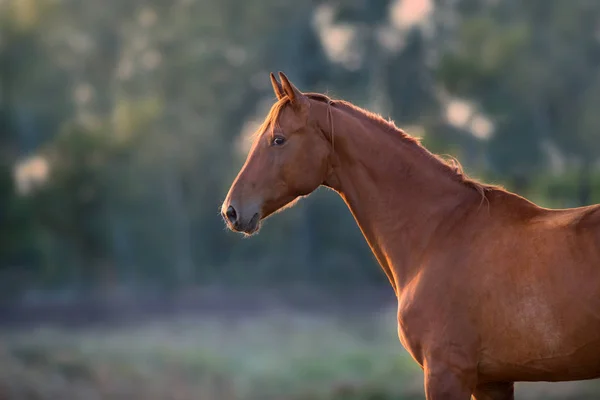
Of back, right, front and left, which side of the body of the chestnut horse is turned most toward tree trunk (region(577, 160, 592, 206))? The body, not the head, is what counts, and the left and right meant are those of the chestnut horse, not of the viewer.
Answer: right

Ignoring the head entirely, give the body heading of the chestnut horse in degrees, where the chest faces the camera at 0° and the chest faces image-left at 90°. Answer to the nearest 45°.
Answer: approximately 90°
